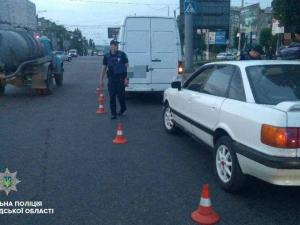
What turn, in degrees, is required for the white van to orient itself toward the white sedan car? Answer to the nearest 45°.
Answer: approximately 180°

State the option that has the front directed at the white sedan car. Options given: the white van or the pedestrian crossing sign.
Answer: the pedestrian crossing sign

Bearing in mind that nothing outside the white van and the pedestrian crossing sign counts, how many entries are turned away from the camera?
1

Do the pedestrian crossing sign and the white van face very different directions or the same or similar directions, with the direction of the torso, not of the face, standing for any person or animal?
very different directions

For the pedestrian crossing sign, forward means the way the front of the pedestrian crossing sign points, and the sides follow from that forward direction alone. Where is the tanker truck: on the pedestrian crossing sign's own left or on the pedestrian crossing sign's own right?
on the pedestrian crossing sign's own right

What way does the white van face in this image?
away from the camera

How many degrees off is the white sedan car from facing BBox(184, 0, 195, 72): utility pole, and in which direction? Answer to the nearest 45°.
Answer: approximately 45° to its right

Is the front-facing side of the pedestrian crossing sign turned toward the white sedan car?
yes

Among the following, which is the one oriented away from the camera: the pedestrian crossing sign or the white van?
the white van

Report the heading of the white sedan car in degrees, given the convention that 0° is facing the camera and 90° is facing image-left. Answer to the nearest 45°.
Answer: approximately 135°

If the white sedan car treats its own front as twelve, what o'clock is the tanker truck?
The tanker truck is roughly at 12 o'clock from the white sedan car.
